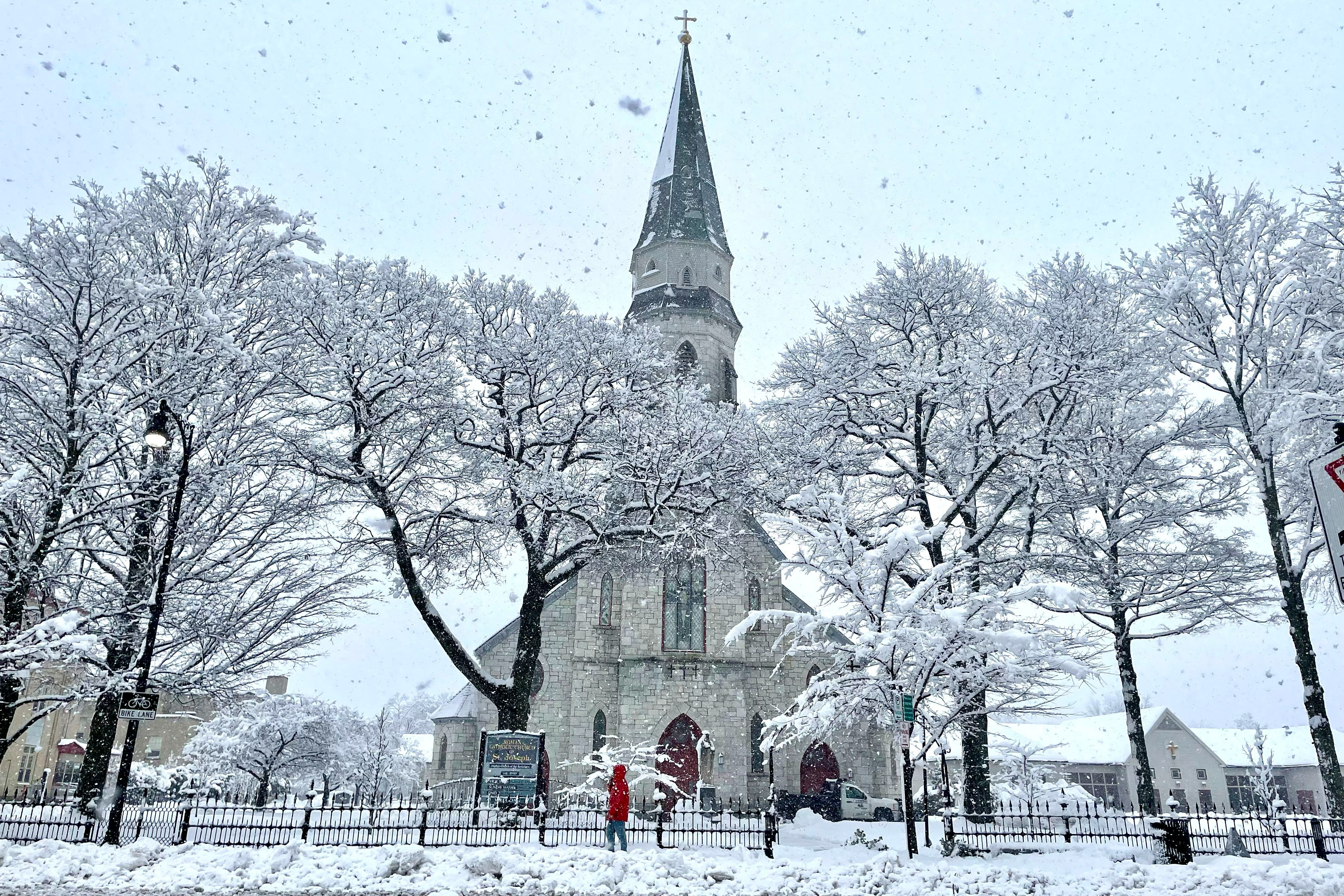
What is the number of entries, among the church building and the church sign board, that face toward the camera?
2

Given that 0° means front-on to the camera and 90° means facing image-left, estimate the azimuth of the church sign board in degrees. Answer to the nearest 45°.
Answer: approximately 0°

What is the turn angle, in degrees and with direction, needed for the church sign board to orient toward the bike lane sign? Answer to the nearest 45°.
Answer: approximately 45° to its right

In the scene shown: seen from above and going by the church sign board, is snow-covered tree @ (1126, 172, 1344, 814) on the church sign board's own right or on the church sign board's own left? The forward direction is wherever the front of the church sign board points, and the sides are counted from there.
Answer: on the church sign board's own left

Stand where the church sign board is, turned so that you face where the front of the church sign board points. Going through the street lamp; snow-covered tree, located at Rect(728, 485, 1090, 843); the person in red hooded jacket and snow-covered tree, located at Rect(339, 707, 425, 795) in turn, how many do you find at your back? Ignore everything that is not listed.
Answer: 1

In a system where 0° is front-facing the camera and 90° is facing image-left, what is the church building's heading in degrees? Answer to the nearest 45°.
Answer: approximately 0°

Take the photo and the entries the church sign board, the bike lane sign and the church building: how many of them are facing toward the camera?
3

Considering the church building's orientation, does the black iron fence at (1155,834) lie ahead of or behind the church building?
ahead

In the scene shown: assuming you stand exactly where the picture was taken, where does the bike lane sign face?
facing the viewer

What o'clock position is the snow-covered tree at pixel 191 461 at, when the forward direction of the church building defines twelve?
The snow-covered tree is roughly at 1 o'clock from the church building.

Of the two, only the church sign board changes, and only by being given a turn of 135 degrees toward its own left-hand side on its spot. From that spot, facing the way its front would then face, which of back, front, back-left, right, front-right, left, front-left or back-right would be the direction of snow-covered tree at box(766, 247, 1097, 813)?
front-right
